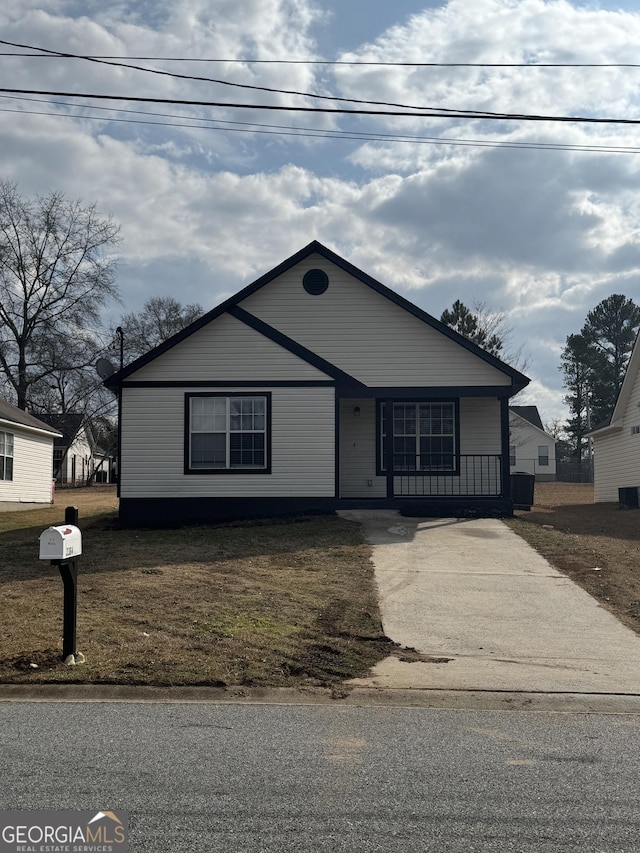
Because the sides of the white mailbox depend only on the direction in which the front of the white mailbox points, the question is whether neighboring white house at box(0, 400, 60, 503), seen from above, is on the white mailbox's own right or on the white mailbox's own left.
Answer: on the white mailbox's own right

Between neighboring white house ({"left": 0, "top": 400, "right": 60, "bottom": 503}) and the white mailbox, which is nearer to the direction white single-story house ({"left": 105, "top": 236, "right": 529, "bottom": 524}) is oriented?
the white mailbox

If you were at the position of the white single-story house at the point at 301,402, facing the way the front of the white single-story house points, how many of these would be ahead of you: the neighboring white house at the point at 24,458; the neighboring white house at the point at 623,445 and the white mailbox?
1

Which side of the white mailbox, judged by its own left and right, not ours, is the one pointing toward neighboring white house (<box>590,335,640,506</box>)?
back

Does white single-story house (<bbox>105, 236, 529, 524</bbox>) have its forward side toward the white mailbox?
yes

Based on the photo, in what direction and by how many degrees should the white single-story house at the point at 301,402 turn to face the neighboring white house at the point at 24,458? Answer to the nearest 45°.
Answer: approximately 135° to its right

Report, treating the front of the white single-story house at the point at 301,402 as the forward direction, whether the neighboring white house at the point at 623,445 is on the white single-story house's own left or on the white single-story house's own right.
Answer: on the white single-story house's own left

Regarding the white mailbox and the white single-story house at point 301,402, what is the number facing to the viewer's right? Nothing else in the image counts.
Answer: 0

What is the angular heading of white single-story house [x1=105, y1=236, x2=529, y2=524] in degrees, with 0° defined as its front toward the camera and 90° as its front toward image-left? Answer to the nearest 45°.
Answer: approximately 0°

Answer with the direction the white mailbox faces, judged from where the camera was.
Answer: facing the viewer and to the left of the viewer
